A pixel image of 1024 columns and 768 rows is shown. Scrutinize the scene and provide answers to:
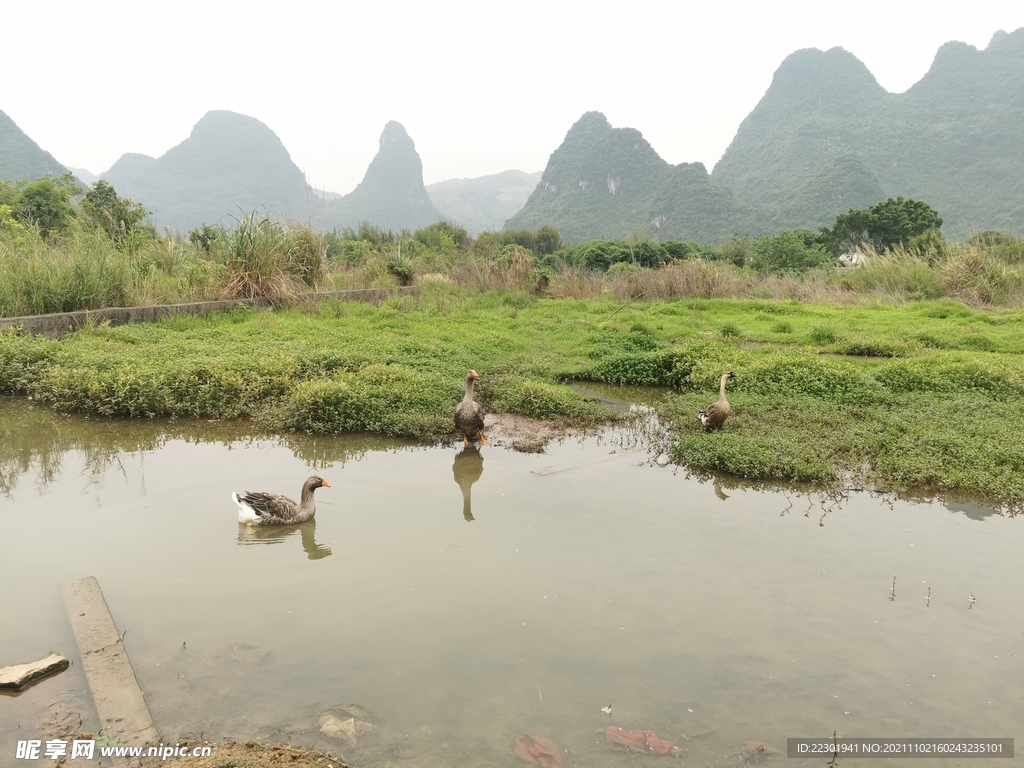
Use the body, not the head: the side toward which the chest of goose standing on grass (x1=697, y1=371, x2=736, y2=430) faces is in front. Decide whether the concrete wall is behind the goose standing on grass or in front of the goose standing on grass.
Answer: behind

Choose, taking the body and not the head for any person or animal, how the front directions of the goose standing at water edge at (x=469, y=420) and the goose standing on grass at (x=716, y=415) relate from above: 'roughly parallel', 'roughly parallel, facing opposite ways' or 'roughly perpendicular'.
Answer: roughly perpendicular

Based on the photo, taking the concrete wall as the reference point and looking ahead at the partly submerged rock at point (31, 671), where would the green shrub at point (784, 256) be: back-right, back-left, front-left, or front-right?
back-left

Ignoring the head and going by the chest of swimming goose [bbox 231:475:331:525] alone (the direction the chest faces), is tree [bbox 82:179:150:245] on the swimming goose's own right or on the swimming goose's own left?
on the swimming goose's own left

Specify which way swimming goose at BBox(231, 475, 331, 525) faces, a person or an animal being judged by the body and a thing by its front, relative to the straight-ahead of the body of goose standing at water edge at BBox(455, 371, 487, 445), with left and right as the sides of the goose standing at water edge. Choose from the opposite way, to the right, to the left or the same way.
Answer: to the left

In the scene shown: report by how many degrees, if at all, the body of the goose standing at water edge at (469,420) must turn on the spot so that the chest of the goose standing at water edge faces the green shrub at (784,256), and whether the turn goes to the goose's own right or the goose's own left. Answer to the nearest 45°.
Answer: approximately 135° to the goose's own left

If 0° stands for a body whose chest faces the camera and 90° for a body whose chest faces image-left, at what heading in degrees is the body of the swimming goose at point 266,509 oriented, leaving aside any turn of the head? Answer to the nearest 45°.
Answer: approximately 270°

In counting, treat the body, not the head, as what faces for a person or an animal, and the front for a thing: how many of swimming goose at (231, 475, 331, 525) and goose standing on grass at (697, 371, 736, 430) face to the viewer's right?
2

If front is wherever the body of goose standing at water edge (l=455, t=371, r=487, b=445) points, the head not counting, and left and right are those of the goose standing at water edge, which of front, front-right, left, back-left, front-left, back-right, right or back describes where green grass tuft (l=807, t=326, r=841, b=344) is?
back-left

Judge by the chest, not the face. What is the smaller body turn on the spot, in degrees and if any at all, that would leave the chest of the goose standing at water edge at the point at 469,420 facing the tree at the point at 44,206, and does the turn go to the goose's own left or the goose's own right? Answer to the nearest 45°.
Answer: approximately 135° to the goose's own right

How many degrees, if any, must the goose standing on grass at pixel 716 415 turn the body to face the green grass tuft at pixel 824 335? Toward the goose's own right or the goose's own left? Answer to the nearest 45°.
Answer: approximately 90° to the goose's own left

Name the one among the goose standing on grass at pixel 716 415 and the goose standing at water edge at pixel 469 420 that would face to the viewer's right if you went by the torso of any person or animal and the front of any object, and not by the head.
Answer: the goose standing on grass at pixel 716 415

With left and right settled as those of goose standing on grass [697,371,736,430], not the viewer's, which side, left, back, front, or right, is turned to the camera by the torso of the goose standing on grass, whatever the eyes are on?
right

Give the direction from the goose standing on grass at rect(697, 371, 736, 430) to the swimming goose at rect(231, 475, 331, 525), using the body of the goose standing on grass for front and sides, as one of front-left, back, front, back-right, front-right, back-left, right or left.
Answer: back-right

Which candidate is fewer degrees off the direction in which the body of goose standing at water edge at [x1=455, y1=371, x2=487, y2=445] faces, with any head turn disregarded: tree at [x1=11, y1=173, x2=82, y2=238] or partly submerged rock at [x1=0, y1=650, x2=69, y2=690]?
the partly submerged rock

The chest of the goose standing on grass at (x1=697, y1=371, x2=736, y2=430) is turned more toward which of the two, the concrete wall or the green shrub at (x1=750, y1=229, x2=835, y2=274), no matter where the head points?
the green shrub
